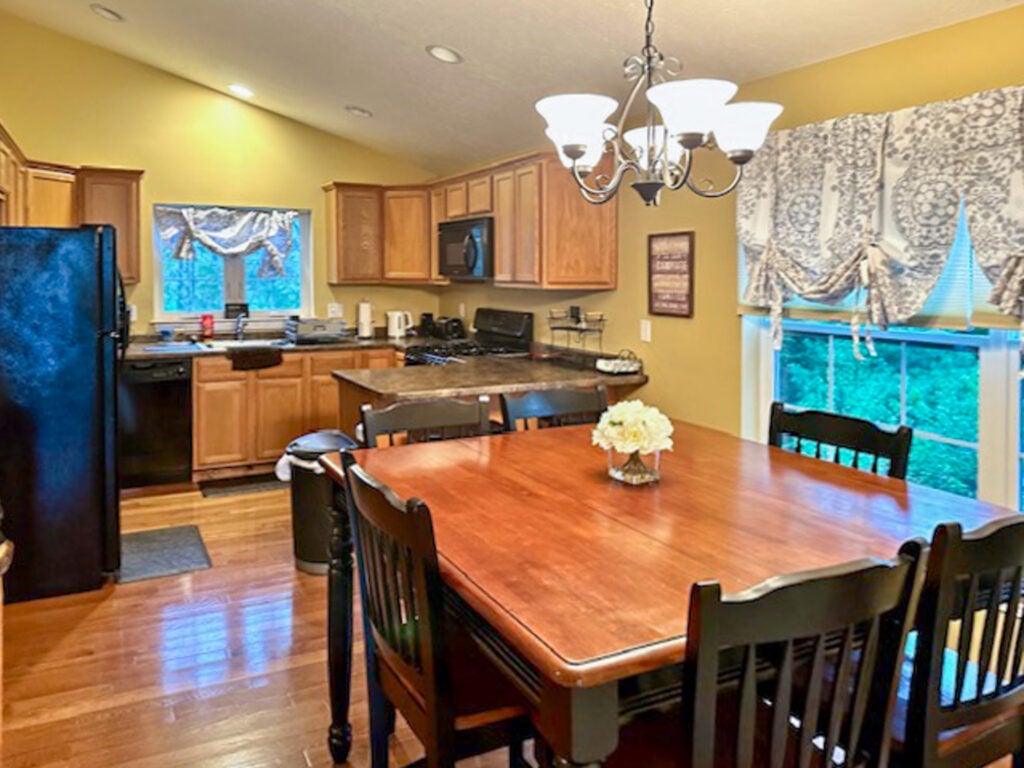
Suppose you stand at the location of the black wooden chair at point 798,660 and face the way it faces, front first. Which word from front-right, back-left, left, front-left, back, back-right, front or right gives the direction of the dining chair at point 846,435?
front-right

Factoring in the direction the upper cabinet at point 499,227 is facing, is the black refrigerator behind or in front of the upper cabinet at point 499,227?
in front

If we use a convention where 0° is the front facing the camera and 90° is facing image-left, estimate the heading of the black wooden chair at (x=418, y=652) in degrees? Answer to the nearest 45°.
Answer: approximately 225°

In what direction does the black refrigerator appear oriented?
to the viewer's right

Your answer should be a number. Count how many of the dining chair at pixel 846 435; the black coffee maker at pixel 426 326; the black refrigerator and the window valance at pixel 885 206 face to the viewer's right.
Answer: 1

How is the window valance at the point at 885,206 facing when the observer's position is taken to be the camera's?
facing the viewer and to the left of the viewer

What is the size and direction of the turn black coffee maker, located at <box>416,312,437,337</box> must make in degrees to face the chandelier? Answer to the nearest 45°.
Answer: approximately 45° to its left

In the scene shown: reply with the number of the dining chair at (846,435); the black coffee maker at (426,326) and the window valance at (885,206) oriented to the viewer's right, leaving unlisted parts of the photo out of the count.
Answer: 0

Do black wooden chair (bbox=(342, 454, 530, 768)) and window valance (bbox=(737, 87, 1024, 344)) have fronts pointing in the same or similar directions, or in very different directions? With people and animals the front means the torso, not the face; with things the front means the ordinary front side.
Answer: very different directions

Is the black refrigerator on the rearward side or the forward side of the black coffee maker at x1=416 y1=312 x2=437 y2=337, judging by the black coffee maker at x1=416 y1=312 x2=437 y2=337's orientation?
on the forward side
